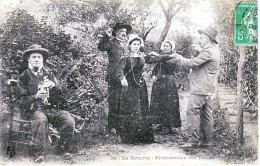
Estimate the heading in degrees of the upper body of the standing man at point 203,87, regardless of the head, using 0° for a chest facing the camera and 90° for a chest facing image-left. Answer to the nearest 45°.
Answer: approximately 90°

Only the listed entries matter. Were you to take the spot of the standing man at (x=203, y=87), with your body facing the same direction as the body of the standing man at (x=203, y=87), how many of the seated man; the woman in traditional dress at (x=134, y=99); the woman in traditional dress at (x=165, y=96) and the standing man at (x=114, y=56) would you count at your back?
0

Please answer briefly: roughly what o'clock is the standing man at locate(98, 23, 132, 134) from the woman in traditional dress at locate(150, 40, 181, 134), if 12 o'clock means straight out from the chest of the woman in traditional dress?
The standing man is roughly at 3 o'clock from the woman in traditional dress.

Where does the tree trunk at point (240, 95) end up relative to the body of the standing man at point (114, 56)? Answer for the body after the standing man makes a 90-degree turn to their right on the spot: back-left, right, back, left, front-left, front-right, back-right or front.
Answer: back-left

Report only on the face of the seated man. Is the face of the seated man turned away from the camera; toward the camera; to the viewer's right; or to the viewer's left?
toward the camera

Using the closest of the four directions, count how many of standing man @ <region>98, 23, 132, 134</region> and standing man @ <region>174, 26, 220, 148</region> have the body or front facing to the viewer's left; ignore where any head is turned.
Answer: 1

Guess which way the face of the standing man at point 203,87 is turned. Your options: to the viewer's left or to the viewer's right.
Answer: to the viewer's left

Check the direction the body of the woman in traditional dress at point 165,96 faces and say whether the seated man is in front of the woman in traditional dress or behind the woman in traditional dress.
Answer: in front

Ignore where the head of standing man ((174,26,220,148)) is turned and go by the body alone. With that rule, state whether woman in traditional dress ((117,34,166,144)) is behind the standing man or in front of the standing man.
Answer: in front

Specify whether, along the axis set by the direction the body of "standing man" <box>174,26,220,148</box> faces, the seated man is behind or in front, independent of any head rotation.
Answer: in front
